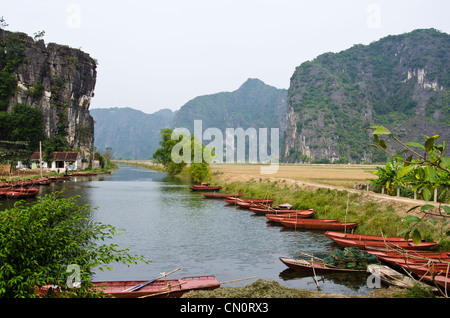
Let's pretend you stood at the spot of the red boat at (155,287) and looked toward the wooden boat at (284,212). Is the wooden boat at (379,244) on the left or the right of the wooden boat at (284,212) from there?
right

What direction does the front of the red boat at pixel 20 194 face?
to the viewer's right
